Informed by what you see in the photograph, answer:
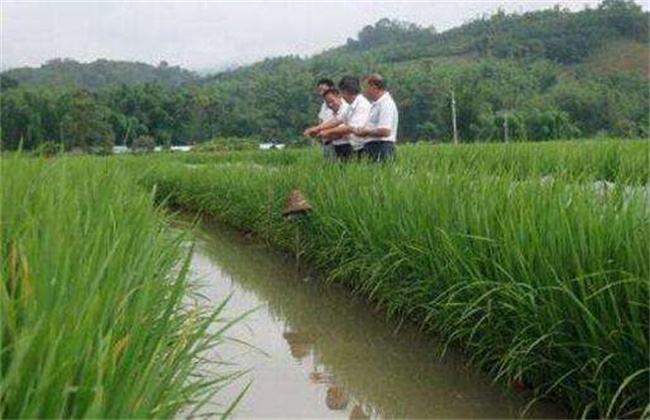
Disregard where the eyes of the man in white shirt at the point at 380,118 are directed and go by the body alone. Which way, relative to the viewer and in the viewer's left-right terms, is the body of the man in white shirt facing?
facing to the left of the viewer

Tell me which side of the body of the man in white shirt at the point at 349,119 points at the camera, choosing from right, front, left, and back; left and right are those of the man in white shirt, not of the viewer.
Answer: left

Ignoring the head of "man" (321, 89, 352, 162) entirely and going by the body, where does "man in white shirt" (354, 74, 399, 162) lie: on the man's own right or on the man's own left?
on the man's own left
